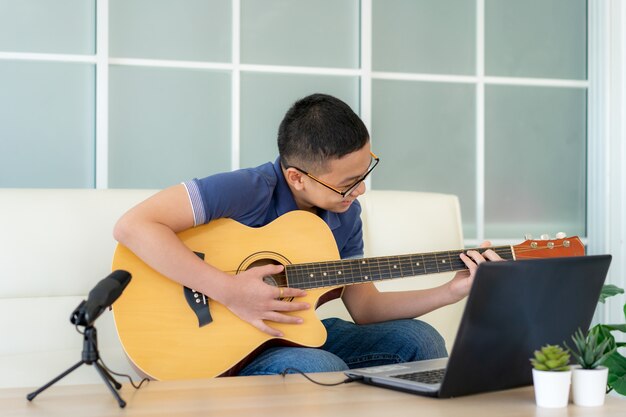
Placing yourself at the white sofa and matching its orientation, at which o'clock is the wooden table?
The wooden table is roughly at 11 o'clock from the white sofa.

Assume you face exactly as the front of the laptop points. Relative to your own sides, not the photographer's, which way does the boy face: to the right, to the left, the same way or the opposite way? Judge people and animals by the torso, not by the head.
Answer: the opposite way

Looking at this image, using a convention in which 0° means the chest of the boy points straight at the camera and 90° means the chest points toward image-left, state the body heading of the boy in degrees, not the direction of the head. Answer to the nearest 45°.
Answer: approximately 315°

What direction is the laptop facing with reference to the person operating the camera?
facing away from the viewer and to the left of the viewer

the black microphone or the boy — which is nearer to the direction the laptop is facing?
the boy

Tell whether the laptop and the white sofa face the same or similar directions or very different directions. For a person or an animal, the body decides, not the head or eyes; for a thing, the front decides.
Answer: very different directions

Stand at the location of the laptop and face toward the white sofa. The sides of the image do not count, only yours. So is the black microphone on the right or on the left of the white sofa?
left

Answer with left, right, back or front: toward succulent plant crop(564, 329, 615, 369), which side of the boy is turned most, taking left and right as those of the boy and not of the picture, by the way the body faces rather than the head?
front

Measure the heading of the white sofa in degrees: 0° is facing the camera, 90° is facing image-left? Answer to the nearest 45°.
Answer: approximately 0°

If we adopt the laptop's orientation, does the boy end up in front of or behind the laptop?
in front

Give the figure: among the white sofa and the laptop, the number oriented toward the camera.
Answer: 1

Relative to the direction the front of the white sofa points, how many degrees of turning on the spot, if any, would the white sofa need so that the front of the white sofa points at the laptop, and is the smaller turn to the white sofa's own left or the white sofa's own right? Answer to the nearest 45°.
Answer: approximately 45° to the white sofa's own left

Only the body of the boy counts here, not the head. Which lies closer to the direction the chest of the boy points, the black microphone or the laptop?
the laptop

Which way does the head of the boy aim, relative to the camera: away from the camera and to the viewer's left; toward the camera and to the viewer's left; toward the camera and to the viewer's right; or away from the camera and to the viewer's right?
toward the camera and to the viewer's right
